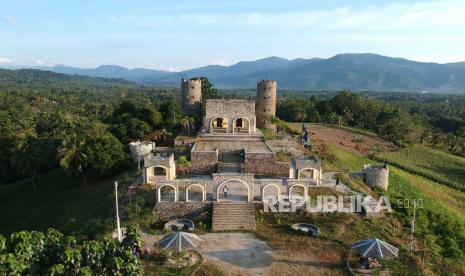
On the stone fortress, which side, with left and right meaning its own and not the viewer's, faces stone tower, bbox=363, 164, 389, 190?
left

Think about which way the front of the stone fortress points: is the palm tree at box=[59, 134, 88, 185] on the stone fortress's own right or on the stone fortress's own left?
on the stone fortress's own right

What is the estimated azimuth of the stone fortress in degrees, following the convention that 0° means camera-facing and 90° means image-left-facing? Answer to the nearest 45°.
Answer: approximately 0°

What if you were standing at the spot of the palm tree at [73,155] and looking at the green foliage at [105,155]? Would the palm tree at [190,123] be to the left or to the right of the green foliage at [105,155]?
left

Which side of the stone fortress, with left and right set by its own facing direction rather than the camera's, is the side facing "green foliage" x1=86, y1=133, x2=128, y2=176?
right

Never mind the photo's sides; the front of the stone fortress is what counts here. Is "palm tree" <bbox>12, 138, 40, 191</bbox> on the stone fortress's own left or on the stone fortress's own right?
on the stone fortress's own right
